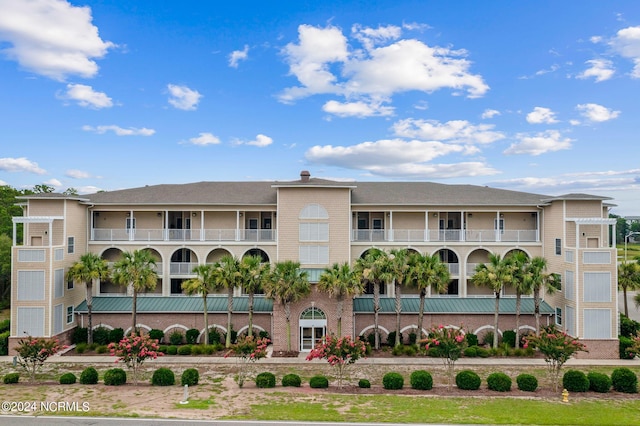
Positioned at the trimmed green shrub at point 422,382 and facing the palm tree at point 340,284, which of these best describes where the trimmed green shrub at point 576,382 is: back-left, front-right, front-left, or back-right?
back-right

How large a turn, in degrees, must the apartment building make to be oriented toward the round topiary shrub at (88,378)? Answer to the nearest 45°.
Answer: approximately 45° to its right

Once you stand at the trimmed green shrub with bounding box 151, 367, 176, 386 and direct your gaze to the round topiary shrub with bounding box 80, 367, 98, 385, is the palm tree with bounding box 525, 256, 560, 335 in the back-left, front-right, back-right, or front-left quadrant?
back-right

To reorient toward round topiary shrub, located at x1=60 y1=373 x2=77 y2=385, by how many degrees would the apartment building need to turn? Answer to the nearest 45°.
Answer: approximately 45° to its right

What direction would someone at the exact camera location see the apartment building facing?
facing the viewer

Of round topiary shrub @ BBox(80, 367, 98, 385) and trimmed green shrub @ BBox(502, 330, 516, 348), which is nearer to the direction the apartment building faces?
the round topiary shrub

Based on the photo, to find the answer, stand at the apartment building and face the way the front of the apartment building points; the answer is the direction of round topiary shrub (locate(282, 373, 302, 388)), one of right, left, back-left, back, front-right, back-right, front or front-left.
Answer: front

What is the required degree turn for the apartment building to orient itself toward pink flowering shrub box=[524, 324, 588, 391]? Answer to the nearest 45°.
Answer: approximately 45° to its left

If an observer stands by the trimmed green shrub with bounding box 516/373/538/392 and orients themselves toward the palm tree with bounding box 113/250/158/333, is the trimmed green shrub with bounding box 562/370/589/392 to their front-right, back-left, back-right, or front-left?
back-right
